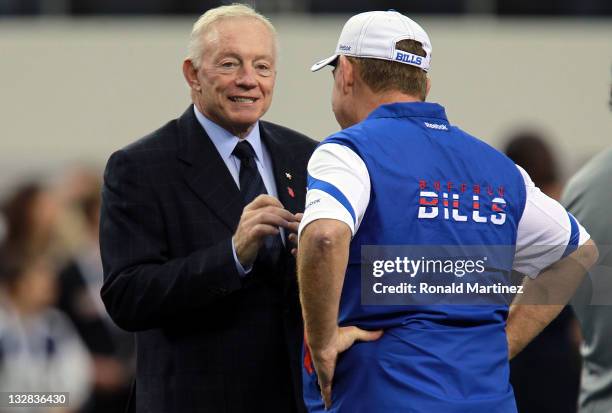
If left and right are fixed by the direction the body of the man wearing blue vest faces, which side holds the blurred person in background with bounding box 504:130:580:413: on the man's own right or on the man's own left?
on the man's own right

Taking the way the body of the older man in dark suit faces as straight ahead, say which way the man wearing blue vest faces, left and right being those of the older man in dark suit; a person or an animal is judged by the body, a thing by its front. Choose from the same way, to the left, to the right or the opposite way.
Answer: the opposite way

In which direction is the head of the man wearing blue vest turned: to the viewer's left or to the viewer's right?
to the viewer's left

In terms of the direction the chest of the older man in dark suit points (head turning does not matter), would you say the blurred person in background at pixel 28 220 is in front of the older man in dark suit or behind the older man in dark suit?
behind

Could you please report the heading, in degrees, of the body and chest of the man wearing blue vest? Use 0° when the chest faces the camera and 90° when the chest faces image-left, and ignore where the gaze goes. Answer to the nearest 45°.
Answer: approximately 135°

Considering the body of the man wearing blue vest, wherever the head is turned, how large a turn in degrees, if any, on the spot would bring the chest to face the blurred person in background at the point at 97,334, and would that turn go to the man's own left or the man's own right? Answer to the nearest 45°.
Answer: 0° — they already face them

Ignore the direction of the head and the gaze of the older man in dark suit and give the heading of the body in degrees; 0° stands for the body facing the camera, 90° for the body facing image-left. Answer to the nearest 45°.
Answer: approximately 315°

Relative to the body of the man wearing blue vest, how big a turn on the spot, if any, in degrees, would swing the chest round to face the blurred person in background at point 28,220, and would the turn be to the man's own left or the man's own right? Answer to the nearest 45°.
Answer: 0° — they already face them

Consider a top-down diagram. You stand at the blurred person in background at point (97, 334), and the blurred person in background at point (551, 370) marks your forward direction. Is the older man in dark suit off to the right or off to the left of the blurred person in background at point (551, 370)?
right

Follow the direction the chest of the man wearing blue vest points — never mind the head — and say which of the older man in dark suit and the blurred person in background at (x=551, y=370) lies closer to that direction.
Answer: the older man in dark suit

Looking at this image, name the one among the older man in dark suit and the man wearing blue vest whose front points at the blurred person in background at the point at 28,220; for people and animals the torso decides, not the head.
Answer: the man wearing blue vest

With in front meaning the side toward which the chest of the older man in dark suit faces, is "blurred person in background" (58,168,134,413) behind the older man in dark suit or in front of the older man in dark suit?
behind

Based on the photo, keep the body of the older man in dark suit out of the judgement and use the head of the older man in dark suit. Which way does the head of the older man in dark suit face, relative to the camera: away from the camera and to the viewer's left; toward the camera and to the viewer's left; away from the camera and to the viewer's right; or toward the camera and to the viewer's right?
toward the camera and to the viewer's right
